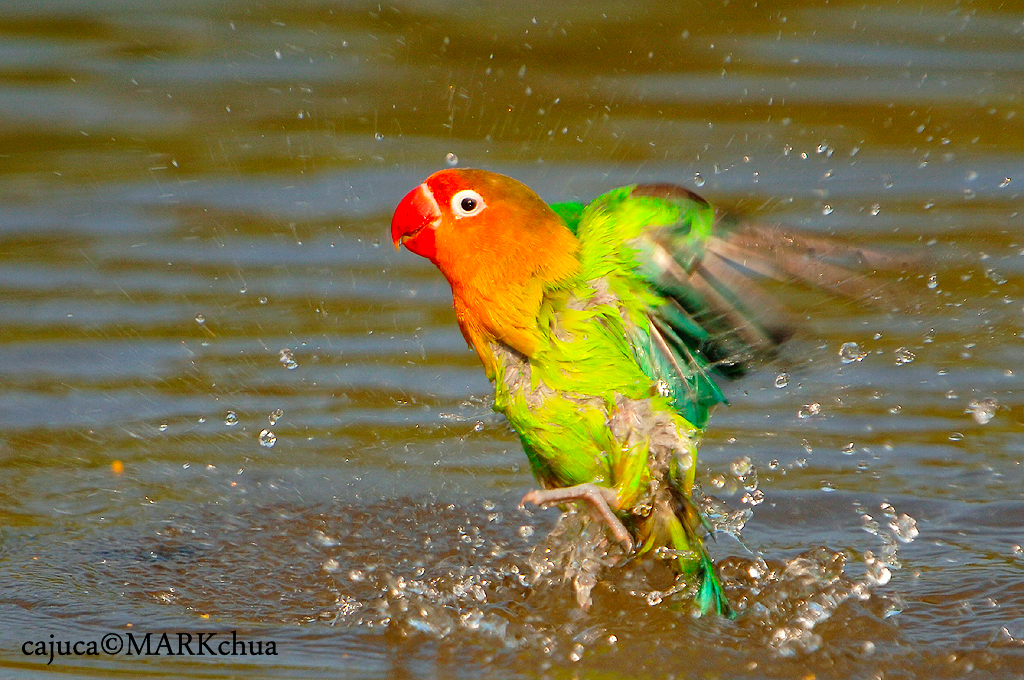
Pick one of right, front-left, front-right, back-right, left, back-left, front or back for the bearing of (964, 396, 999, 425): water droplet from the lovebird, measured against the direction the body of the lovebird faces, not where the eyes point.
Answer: back-right

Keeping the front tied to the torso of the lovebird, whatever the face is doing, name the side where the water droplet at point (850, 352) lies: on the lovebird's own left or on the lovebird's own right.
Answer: on the lovebird's own left

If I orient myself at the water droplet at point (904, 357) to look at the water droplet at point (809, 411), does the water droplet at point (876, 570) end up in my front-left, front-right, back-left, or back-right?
front-left

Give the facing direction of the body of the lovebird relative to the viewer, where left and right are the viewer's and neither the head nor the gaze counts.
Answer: facing to the left of the viewer
